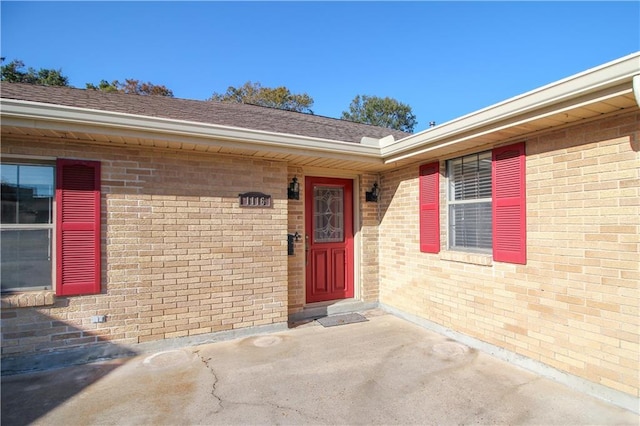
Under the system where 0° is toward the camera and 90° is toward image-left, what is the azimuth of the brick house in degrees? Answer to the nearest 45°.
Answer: approximately 315°

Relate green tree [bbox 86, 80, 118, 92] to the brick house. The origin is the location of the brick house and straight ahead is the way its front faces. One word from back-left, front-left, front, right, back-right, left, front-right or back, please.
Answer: back

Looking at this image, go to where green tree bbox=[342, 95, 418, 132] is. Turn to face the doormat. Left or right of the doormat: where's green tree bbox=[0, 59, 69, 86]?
right

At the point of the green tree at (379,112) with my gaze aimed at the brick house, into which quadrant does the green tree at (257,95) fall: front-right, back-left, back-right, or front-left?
front-right

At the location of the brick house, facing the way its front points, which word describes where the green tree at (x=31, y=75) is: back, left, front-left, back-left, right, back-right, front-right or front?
back

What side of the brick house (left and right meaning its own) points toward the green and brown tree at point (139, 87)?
back

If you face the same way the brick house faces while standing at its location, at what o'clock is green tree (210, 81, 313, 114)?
The green tree is roughly at 7 o'clock from the brick house.
